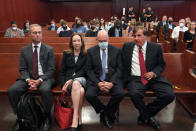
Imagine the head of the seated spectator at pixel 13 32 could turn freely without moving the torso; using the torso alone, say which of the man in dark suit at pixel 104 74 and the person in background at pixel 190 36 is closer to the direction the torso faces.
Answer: the man in dark suit

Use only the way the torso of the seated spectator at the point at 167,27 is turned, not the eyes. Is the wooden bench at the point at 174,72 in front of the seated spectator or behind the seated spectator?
in front

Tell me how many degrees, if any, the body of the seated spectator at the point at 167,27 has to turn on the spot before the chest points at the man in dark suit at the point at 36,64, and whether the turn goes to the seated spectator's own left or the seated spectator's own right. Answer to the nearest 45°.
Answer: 0° — they already face them

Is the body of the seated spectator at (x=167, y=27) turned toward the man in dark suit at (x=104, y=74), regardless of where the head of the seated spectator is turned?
yes

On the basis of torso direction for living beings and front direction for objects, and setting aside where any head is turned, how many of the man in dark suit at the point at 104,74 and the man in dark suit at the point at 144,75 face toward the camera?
2

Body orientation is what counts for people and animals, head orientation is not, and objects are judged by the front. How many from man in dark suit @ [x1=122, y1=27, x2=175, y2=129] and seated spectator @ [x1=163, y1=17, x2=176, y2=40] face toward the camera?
2

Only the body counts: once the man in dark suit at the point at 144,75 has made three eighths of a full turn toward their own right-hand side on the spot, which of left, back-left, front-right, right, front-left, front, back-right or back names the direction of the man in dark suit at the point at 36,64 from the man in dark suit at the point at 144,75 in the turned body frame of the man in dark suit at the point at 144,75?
front-left

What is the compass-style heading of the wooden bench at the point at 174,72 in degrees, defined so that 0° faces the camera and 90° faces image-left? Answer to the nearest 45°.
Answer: approximately 0°

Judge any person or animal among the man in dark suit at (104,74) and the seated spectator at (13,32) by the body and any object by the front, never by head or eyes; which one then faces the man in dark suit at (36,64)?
the seated spectator

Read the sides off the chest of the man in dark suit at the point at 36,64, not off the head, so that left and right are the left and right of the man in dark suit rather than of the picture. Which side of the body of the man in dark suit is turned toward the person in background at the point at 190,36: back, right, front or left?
left

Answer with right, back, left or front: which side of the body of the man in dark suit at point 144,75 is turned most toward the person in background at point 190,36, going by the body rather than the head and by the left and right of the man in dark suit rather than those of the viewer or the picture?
back

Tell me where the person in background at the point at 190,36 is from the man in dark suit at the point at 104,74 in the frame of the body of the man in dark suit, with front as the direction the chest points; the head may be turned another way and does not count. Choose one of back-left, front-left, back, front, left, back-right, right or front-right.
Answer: back-left

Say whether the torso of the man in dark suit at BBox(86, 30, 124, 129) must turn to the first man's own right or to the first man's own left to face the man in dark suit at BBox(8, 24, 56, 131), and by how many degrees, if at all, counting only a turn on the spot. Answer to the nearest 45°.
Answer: approximately 90° to the first man's own right

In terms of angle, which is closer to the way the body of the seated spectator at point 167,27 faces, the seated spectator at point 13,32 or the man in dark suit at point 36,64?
the man in dark suit
